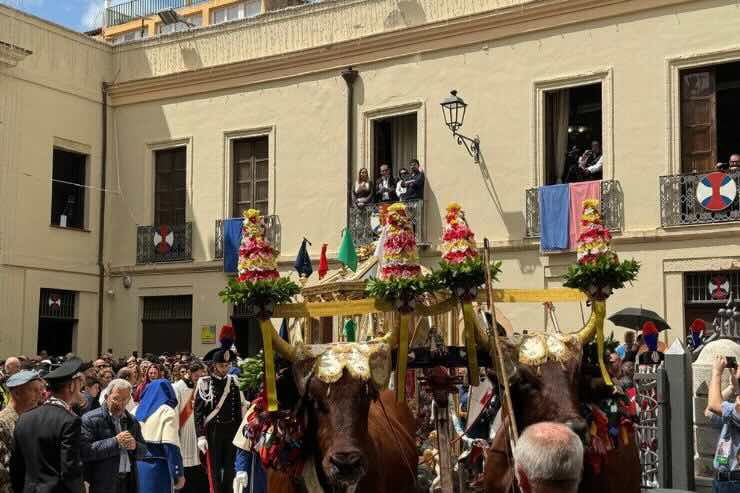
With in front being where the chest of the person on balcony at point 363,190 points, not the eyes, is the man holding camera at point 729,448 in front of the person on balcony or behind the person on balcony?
in front

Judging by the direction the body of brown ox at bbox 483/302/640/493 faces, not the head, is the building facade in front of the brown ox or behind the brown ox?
behind

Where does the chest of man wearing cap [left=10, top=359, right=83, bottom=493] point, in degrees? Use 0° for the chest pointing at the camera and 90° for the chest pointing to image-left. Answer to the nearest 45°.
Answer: approximately 225°

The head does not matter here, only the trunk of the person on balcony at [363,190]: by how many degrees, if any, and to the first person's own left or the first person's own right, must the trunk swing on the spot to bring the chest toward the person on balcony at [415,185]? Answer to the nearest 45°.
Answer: approximately 45° to the first person's own left

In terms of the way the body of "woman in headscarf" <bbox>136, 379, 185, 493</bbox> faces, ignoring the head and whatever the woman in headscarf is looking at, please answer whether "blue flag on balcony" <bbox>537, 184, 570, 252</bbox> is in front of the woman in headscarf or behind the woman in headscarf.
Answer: in front

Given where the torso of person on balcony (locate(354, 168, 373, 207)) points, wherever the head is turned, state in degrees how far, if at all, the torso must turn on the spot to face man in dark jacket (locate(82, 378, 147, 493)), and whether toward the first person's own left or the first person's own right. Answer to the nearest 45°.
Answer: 0° — they already face them

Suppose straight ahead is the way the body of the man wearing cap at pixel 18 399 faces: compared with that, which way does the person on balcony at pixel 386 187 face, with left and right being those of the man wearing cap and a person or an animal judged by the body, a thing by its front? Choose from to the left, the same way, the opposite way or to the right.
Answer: to the right

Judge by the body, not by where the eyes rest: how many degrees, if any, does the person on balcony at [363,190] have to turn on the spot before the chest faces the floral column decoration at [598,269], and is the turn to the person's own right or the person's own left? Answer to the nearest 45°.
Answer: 0° — they already face it

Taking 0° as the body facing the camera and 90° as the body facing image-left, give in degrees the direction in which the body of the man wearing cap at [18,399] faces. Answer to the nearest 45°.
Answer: approximately 270°

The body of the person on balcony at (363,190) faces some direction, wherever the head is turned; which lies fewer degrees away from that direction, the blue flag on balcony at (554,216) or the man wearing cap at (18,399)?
the man wearing cap
